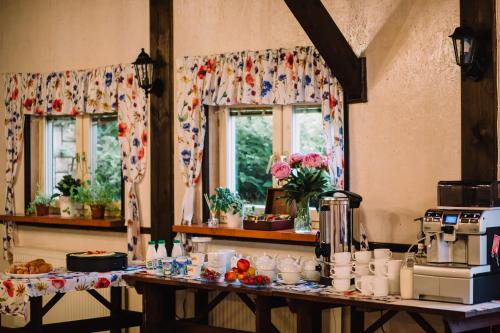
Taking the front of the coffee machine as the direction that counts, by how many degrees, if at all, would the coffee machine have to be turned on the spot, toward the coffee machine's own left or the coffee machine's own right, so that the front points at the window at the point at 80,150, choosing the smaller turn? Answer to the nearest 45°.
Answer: approximately 90° to the coffee machine's own right

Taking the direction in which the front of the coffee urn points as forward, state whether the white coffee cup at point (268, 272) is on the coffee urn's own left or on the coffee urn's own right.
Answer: on the coffee urn's own right

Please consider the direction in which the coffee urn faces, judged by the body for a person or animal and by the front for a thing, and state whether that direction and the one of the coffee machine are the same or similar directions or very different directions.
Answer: same or similar directions

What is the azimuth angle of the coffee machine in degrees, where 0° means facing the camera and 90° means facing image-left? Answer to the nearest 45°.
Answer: approximately 45°

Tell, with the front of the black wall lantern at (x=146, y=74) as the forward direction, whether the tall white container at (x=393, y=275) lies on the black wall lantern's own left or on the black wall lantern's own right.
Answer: on the black wall lantern's own left

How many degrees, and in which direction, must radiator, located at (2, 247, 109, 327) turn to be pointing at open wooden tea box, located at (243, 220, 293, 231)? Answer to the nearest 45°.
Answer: approximately 90° to its left

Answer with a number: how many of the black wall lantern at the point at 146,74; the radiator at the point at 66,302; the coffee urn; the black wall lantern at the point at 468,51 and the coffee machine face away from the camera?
0

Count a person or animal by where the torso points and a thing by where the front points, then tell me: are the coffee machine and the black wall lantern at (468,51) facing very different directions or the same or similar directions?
same or similar directions

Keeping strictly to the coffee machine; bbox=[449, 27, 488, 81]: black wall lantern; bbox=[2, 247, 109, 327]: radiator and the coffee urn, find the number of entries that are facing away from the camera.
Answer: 0

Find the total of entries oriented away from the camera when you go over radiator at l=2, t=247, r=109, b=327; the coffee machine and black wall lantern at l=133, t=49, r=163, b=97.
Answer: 0

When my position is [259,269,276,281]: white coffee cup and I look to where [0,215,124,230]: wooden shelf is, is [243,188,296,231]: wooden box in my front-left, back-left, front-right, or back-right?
front-right

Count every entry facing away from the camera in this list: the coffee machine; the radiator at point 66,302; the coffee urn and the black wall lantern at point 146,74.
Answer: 0

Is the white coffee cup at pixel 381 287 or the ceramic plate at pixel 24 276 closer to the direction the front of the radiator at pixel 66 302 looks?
the ceramic plate

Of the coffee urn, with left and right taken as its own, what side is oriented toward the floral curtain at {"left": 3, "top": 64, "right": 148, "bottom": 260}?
right

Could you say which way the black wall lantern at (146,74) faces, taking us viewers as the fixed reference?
facing the viewer and to the left of the viewer

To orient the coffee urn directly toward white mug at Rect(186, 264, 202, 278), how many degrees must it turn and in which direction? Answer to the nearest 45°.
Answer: approximately 45° to its right
